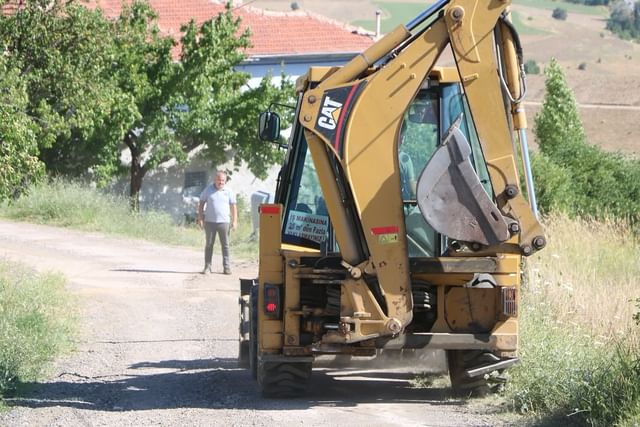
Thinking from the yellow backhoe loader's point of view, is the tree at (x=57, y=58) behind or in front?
in front

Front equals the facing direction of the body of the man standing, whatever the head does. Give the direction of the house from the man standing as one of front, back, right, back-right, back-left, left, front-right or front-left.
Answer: back

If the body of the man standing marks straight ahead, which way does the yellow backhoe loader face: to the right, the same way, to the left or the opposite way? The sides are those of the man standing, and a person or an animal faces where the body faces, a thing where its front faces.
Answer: the opposite way

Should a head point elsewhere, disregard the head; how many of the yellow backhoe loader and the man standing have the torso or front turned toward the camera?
1

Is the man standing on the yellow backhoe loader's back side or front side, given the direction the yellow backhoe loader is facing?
on the front side

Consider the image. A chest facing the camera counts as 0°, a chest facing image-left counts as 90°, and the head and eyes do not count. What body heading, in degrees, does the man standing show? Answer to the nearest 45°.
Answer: approximately 0°

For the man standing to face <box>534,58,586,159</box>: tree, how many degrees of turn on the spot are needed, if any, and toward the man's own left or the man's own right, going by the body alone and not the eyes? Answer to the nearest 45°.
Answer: approximately 135° to the man's own left

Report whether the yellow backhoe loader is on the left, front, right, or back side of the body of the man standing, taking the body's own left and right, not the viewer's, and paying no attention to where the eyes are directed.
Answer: front

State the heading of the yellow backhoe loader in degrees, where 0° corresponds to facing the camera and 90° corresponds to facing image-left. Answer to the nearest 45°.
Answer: approximately 180°
